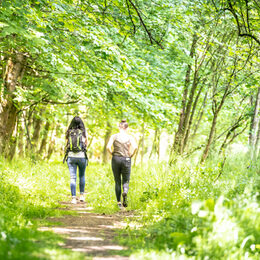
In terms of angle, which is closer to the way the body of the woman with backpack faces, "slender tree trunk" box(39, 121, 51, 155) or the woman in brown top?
the slender tree trunk

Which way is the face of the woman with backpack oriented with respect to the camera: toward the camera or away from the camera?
away from the camera

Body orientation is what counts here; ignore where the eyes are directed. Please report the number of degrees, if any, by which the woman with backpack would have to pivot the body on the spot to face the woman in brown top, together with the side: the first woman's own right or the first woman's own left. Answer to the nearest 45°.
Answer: approximately 135° to the first woman's own right

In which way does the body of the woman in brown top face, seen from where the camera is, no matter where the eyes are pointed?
away from the camera

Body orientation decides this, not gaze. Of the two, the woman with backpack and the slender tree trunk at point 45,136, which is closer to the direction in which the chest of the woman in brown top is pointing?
the slender tree trunk

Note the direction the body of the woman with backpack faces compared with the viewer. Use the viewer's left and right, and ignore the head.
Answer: facing away from the viewer

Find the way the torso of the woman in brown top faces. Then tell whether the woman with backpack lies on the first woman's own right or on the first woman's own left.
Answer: on the first woman's own left

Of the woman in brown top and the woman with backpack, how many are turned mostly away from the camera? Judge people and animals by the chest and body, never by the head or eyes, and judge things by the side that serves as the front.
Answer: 2
